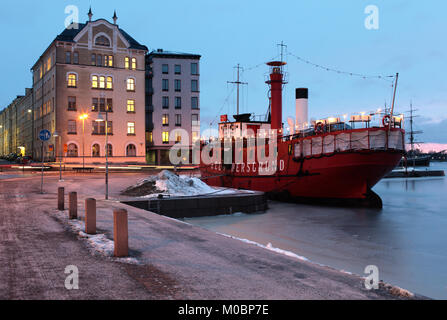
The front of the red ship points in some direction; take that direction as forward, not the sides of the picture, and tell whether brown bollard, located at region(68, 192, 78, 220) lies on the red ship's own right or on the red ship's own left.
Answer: on the red ship's own left

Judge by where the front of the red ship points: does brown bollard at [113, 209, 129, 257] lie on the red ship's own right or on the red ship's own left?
on the red ship's own left

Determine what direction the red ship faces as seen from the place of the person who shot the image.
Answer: facing away from the viewer and to the left of the viewer

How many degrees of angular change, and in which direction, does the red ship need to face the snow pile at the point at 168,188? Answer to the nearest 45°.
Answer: approximately 90° to its left

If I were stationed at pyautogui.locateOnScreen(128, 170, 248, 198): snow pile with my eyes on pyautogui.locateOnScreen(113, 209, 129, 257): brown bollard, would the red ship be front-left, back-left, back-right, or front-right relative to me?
back-left
